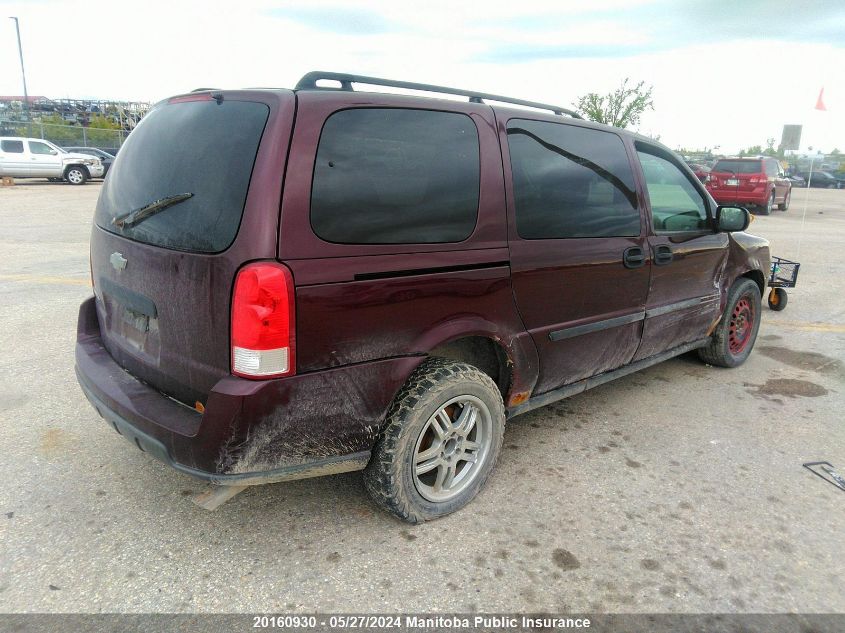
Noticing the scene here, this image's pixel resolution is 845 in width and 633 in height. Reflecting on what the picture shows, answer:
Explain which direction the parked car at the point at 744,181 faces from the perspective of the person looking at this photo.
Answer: facing away from the viewer and to the right of the viewer

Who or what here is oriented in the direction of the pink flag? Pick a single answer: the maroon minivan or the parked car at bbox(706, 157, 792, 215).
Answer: the maroon minivan

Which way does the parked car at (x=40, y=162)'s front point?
to the viewer's right

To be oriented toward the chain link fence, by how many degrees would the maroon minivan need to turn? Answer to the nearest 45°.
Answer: approximately 90° to its left

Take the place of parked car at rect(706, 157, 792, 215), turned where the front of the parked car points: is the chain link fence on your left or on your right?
on your left

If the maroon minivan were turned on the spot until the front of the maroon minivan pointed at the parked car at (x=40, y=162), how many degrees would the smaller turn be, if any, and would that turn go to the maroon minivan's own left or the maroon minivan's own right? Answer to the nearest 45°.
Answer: approximately 90° to the maroon minivan's own left

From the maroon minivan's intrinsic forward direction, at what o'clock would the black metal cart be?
The black metal cart is roughly at 12 o'clock from the maroon minivan.

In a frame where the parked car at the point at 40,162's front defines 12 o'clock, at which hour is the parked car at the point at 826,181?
the parked car at the point at 826,181 is roughly at 12 o'clock from the parked car at the point at 40,162.

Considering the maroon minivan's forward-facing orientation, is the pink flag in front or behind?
in front

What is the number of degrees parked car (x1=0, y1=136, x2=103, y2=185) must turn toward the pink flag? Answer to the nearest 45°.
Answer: approximately 45° to its right
